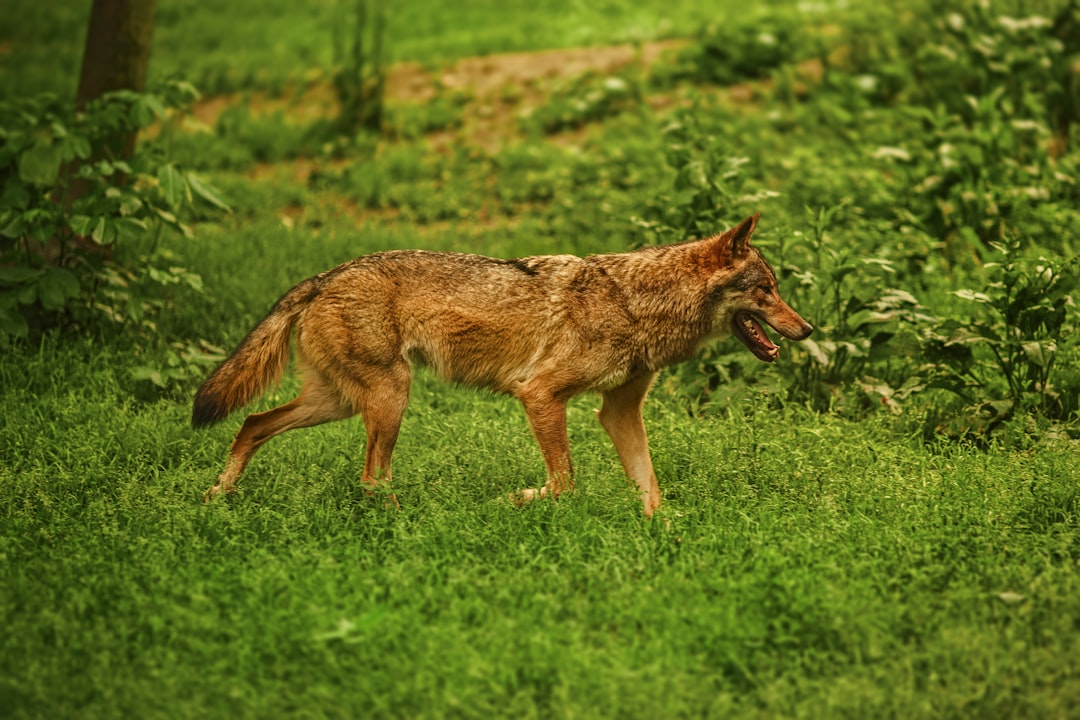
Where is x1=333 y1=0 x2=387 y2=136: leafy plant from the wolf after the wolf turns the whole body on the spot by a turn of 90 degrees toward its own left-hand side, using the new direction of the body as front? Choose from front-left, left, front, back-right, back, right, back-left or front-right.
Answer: front

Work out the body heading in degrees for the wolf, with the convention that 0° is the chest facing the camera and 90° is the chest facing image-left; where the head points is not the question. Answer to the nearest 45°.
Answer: approximately 270°

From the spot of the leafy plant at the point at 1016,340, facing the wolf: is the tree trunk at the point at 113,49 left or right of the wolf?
right

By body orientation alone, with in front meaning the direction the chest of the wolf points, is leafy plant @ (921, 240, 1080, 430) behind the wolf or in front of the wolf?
in front

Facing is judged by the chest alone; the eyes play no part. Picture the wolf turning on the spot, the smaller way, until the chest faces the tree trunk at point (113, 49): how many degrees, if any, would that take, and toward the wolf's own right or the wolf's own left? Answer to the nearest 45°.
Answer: approximately 135° to the wolf's own left
